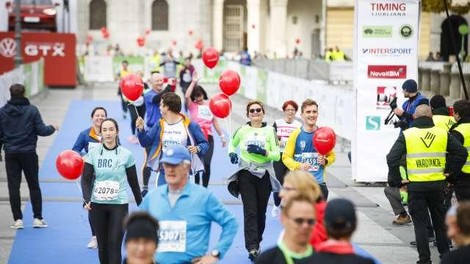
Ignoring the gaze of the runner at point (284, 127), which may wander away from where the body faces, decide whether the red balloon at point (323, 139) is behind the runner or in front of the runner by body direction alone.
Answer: in front

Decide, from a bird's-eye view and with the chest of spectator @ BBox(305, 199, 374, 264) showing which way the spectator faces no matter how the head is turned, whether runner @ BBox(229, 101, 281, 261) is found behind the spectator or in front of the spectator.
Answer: in front

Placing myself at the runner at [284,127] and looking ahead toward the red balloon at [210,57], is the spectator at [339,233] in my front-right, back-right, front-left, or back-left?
back-left

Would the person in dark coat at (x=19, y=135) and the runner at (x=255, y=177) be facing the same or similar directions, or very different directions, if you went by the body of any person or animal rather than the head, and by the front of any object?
very different directions

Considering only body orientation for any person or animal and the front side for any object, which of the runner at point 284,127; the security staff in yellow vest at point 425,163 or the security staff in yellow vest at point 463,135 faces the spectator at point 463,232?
the runner

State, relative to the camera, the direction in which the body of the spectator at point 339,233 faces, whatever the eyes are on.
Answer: away from the camera

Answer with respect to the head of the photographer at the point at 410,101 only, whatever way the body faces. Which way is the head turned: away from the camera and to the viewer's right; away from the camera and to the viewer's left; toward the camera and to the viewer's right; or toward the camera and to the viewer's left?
toward the camera and to the viewer's left

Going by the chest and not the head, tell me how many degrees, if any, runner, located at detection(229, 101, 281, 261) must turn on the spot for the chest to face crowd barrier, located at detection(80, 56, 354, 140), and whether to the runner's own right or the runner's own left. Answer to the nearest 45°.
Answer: approximately 180°

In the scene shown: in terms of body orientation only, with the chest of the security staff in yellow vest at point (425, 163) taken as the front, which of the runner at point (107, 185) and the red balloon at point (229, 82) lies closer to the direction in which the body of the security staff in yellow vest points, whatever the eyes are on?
the red balloon

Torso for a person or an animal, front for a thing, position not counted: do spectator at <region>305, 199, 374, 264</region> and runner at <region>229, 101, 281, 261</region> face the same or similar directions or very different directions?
very different directions

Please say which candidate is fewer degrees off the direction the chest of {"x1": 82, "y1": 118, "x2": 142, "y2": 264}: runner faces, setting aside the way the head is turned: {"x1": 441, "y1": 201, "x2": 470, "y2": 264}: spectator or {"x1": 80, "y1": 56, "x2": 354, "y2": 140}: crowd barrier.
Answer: the spectator
